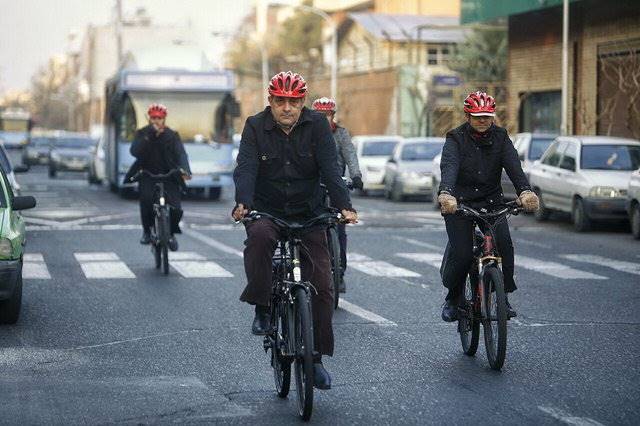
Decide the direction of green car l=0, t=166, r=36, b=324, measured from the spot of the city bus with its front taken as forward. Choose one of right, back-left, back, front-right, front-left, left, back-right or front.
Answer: front

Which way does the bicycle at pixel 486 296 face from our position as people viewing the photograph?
facing the viewer

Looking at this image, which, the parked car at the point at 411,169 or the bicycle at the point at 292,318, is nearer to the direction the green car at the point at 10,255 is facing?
the bicycle

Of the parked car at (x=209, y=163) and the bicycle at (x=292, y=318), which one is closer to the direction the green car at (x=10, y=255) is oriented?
the bicycle

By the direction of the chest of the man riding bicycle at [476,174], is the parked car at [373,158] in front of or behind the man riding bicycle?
behind

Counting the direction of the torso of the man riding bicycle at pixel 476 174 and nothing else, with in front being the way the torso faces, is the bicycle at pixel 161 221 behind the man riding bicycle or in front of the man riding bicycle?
behind

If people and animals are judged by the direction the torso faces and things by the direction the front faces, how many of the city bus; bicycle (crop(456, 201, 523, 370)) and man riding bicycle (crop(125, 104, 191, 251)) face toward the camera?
3

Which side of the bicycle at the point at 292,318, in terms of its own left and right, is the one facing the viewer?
front

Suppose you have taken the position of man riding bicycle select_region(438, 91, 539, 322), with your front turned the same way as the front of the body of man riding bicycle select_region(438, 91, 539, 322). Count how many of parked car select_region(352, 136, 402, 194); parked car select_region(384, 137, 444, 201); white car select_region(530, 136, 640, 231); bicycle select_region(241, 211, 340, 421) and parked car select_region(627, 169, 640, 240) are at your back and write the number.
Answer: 4

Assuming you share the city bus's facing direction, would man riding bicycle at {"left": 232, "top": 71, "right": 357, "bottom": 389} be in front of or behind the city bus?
in front

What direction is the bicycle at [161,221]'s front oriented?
toward the camera

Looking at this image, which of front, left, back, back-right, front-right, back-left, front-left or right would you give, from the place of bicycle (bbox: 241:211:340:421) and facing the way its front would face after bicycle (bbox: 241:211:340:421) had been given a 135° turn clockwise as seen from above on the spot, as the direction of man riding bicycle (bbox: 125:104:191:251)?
front-right

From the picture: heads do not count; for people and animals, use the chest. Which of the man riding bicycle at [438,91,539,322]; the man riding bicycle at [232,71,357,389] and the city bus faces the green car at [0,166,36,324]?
the city bus

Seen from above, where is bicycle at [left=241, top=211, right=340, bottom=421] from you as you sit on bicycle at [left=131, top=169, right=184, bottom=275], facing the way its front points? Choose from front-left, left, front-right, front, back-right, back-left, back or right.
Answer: front
